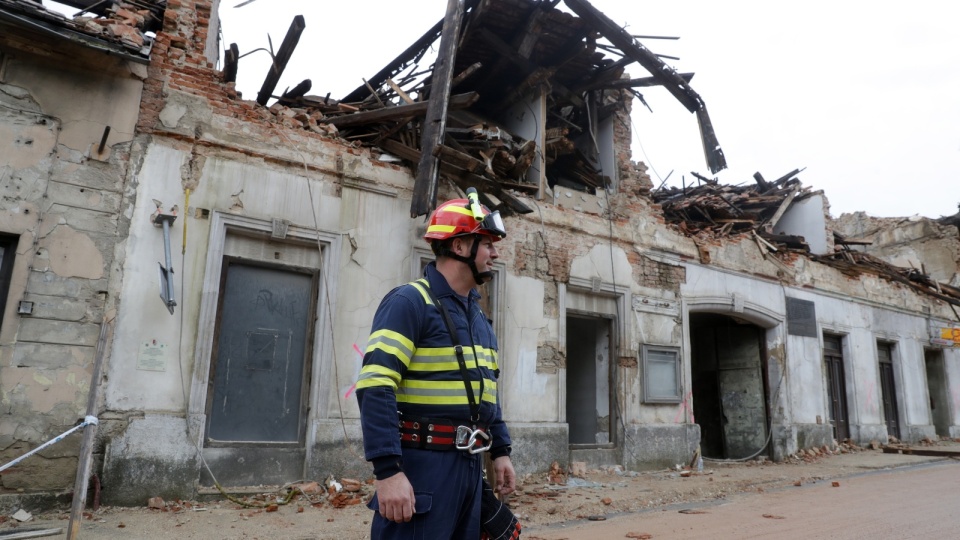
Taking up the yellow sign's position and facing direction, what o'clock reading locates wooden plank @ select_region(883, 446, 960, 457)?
The wooden plank is roughly at 12 o'clock from the yellow sign.

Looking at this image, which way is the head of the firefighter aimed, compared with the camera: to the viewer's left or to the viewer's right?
to the viewer's right

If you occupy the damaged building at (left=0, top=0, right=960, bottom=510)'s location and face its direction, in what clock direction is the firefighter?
The firefighter is roughly at 1 o'clock from the damaged building.

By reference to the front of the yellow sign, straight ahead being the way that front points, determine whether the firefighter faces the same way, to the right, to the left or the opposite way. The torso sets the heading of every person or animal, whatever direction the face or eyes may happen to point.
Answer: to the left

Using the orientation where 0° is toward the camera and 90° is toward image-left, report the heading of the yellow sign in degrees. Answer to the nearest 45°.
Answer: approximately 0°

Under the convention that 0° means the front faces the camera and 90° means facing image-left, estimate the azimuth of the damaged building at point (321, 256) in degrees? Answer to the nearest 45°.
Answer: approximately 315°

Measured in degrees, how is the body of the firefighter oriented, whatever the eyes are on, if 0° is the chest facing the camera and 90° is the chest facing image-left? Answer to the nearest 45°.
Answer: approximately 315°
